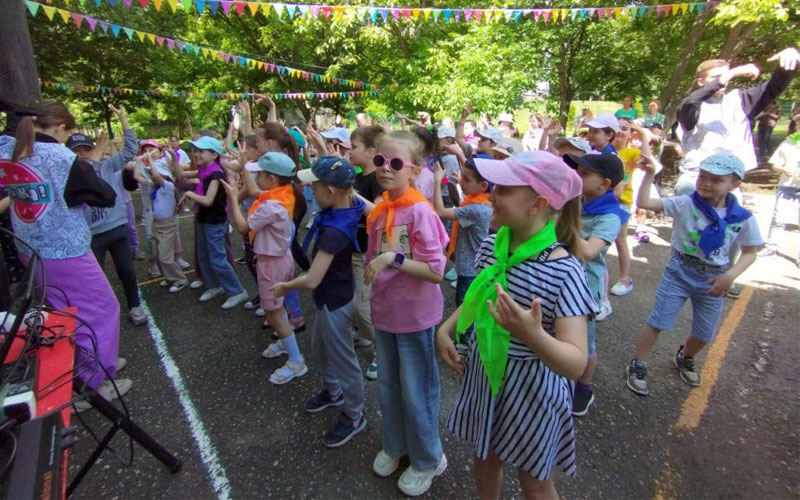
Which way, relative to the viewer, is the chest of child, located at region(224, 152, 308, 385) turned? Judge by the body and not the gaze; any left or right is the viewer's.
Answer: facing to the left of the viewer

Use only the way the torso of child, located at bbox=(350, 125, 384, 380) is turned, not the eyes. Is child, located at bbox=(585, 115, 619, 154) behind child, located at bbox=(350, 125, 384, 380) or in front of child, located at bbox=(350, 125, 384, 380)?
behind

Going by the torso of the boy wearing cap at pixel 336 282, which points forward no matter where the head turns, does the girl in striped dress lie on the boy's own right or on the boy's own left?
on the boy's own left

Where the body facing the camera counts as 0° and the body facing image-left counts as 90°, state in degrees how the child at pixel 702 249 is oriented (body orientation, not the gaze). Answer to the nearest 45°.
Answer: approximately 0°

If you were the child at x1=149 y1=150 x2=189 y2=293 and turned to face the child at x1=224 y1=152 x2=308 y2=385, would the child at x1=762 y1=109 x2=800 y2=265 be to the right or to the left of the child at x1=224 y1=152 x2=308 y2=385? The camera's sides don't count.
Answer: left

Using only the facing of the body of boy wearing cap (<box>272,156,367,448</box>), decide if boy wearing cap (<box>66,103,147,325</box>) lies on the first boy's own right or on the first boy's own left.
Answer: on the first boy's own right

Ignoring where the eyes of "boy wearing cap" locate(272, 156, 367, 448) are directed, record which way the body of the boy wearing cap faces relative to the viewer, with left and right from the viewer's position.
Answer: facing to the left of the viewer

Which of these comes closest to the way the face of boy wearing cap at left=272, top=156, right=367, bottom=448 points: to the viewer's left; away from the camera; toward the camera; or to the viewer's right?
to the viewer's left

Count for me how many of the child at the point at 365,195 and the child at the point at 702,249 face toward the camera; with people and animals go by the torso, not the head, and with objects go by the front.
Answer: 1

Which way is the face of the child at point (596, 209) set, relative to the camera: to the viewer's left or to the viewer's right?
to the viewer's left

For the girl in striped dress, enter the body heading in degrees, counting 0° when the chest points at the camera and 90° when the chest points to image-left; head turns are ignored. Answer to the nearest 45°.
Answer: approximately 45°

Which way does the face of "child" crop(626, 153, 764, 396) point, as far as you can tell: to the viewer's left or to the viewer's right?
to the viewer's left

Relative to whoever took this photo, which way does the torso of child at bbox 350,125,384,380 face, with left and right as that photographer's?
facing to the left of the viewer
